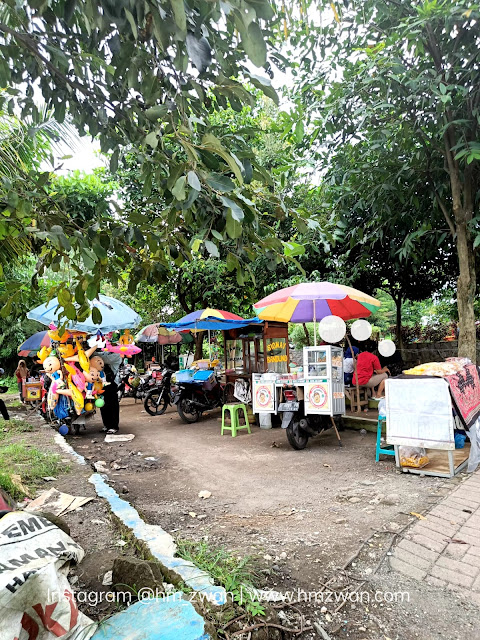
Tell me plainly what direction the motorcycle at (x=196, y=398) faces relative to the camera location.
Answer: facing away from the viewer and to the right of the viewer

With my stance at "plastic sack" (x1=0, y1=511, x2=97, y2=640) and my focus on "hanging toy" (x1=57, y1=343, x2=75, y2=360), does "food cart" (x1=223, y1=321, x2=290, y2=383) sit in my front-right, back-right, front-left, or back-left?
front-right

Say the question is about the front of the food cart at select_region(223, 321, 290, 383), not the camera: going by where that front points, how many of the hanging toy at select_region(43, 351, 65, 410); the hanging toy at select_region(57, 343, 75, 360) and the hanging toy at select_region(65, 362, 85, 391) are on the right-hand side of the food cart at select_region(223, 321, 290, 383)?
3

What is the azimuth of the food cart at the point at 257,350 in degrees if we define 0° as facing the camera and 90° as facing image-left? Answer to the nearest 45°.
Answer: approximately 315°

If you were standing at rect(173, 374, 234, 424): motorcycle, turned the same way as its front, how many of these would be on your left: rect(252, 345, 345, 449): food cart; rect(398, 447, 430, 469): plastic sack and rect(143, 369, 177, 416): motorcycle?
1

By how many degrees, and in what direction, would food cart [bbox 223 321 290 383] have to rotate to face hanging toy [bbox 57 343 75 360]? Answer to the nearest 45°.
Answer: approximately 90° to its right

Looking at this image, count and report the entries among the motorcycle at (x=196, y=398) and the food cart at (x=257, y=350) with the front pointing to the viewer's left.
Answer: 0

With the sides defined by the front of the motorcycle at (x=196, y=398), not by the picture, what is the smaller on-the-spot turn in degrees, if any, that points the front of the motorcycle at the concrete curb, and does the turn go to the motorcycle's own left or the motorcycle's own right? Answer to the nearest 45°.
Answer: approximately 135° to the motorcycle's own right

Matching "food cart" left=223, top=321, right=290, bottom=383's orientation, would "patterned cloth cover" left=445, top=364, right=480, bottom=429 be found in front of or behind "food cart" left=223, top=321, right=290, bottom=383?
in front

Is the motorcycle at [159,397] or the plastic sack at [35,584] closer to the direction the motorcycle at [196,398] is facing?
the motorcycle
